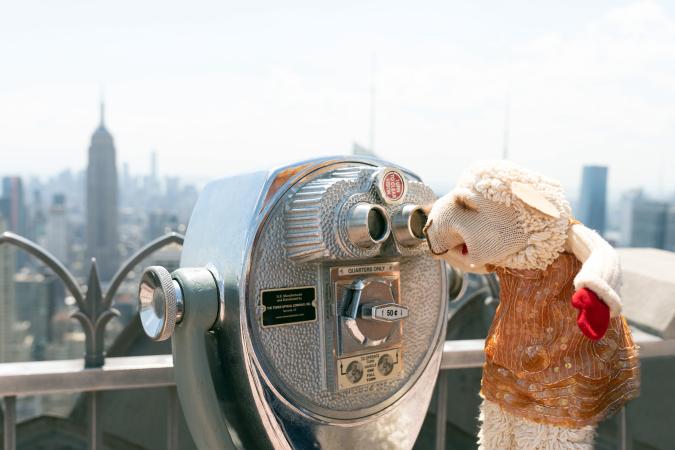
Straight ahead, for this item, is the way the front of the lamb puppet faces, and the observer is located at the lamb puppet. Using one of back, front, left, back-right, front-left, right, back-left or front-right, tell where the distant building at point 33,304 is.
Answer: front-right

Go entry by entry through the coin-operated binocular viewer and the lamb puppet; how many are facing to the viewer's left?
1

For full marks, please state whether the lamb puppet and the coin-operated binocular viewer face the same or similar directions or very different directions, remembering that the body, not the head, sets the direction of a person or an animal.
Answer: very different directions

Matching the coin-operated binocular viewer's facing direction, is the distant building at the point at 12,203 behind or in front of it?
behind

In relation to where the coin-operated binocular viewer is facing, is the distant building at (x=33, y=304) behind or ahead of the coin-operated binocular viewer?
behind

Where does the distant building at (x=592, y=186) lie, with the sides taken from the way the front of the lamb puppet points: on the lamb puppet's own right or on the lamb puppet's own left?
on the lamb puppet's own right

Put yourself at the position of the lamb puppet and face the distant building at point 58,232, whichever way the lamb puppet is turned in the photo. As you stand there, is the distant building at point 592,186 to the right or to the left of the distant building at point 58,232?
right

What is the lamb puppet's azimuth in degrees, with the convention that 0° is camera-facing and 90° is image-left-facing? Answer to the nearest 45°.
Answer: approximately 90°

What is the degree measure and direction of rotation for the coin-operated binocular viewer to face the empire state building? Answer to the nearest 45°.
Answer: approximately 135° to its left

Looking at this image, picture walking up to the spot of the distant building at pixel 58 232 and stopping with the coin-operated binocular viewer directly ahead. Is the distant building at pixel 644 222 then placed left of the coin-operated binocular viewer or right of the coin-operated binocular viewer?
left

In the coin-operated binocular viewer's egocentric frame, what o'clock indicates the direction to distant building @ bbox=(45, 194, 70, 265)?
The distant building is roughly at 7 o'clock from the coin-operated binocular viewer.

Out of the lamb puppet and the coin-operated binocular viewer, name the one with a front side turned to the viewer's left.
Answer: the lamb puppet

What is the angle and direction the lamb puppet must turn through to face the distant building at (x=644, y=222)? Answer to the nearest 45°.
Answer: approximately 90° to its right
